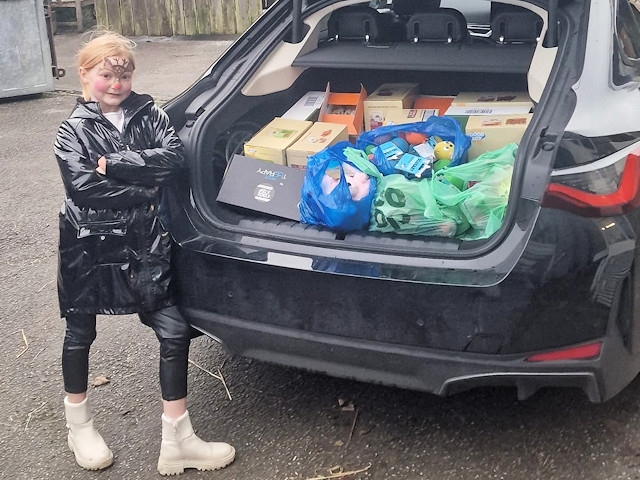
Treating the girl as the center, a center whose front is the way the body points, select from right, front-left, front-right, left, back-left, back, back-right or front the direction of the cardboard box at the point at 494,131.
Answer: front-left

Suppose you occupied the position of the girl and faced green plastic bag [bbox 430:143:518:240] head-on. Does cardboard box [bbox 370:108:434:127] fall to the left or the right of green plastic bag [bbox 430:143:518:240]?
left

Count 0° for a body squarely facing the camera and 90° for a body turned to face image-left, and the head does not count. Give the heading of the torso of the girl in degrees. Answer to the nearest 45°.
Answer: approximately 315°

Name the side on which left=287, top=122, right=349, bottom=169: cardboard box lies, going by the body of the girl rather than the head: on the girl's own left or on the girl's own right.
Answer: on the girl's own left

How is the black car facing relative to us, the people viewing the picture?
facing away from the viewer and to the right of the viewer

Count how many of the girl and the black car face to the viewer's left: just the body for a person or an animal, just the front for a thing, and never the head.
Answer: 0

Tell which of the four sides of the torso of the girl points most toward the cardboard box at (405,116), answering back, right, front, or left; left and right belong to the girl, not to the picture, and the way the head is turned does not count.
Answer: left

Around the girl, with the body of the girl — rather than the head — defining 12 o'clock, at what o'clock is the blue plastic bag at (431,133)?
The blue plastic bag is roughly at 10 o'clock from the girl.

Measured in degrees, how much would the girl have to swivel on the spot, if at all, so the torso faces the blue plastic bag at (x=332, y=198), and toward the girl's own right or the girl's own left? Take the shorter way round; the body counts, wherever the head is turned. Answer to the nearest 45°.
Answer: approximately 45° to the girl's own left
